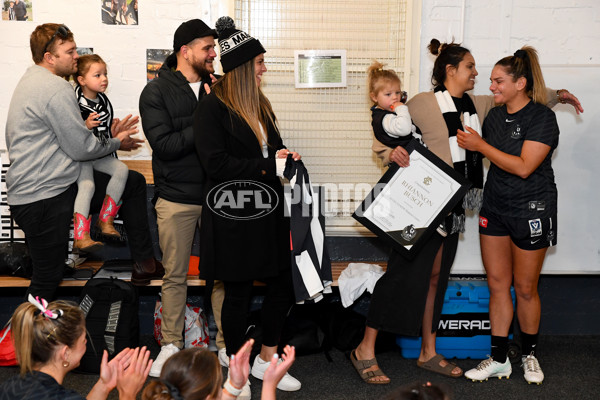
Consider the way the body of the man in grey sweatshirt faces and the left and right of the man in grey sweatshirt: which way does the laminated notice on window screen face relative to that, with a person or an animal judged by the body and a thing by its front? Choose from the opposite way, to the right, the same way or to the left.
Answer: to the right

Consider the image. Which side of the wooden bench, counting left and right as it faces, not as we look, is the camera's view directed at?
front

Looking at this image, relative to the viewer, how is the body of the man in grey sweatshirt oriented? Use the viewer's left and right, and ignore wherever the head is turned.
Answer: facing to the right of the viewer

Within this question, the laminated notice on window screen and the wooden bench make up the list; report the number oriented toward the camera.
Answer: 2

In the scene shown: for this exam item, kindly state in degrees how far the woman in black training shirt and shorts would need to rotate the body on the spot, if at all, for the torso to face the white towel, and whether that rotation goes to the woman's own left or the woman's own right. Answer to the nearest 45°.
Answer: approximately 45° to the woman's own right

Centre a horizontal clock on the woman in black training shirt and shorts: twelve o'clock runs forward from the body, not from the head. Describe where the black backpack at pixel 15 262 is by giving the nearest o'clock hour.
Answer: The black backpack is roughly at 1 o'clock from the woman in black training shirt and shorts.

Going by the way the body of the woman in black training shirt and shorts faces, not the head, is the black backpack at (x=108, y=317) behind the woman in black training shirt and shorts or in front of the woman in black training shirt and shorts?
in front

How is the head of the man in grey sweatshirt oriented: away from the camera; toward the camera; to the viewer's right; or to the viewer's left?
to the viewer's right

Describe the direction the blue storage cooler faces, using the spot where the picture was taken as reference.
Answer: facing the viewer

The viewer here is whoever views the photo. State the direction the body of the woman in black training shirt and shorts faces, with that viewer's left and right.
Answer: facing the viewer and to the left of the viewer

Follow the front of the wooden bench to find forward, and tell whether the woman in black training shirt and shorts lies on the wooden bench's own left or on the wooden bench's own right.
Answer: on the wooden bench's own left

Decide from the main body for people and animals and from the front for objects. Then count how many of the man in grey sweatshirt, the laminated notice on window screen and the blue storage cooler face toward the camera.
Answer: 2

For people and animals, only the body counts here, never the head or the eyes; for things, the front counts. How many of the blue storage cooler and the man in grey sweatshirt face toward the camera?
1

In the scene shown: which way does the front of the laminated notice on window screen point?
toward the camera

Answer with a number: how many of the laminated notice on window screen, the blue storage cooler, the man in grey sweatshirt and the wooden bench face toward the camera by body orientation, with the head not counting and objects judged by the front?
3
